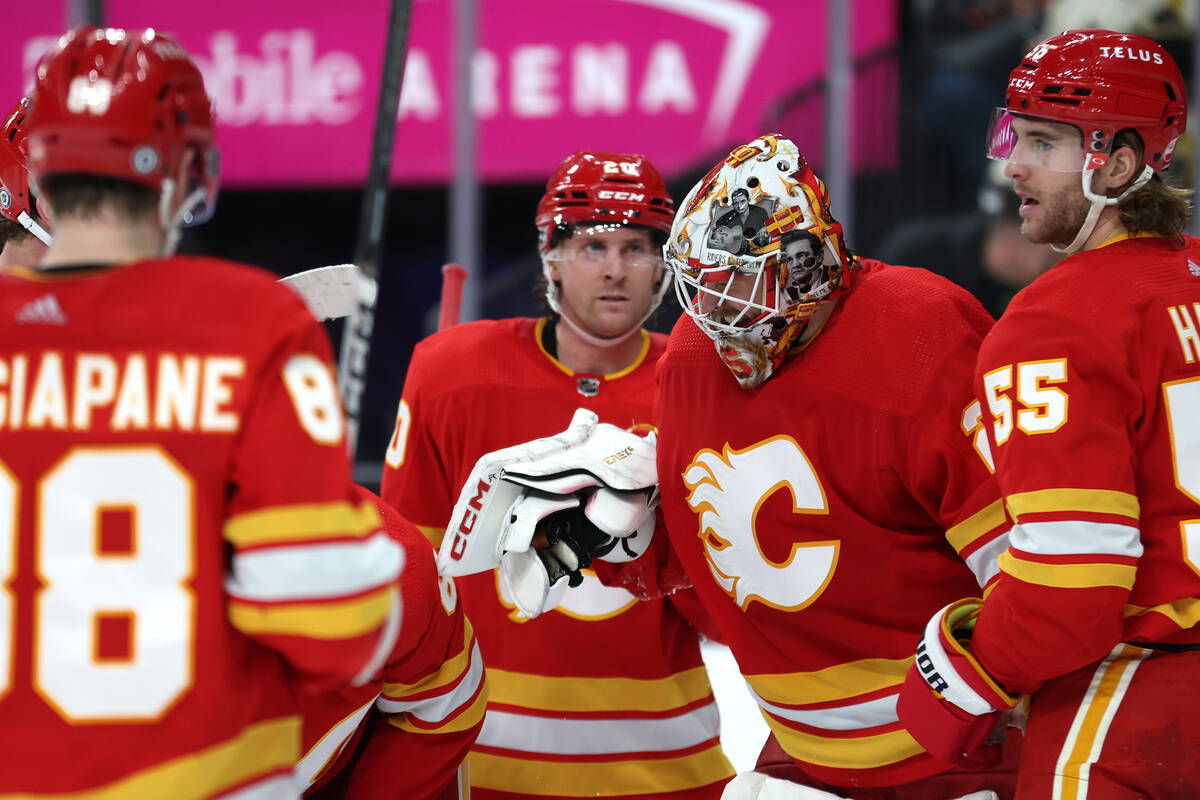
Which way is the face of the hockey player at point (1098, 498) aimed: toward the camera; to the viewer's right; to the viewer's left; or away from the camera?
to the viewer's left

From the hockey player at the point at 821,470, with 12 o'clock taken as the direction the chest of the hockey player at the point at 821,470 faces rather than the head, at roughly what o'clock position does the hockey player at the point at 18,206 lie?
the hockey player at the point at 18,206 is roughly at 2 o'clock from the hockey player at the point at 821,470.

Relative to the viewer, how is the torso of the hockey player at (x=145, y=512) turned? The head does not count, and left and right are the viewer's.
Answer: facing away from the viewer and to the right of the viewer

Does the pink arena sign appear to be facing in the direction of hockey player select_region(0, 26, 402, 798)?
yes

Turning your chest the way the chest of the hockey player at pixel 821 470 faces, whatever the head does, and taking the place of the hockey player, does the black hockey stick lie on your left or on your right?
on your right

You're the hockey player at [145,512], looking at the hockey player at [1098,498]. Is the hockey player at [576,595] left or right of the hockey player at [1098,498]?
left

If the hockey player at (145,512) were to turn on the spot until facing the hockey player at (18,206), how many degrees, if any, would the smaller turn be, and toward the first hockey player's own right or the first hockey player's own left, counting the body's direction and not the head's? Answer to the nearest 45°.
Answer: approximately 45° to the first hockey player's own left
